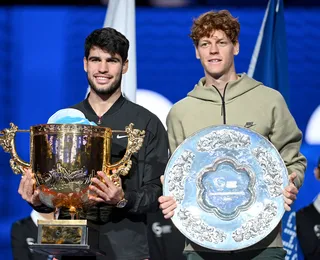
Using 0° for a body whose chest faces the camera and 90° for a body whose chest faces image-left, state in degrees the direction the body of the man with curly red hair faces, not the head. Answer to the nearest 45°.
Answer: approximately 0°

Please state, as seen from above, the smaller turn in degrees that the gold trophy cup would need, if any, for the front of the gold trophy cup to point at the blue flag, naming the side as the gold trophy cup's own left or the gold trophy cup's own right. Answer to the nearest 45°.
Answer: approximately 135° to the gold trophy cup's own left

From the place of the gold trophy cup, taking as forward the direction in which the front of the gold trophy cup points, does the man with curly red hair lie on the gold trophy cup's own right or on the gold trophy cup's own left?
on the gold trophy cup's own left

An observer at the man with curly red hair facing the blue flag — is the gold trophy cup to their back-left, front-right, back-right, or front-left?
back-left

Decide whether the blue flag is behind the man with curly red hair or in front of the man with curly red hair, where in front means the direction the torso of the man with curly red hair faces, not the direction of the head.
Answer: behind

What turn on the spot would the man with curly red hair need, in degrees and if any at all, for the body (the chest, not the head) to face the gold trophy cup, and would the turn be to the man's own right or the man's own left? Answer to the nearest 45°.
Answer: approximately 45° to the man's own right

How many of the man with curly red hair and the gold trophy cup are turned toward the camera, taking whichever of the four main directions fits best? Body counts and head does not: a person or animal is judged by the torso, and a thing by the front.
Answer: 2

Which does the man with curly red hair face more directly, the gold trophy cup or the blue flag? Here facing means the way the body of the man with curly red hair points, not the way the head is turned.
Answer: the gold trophy cup
